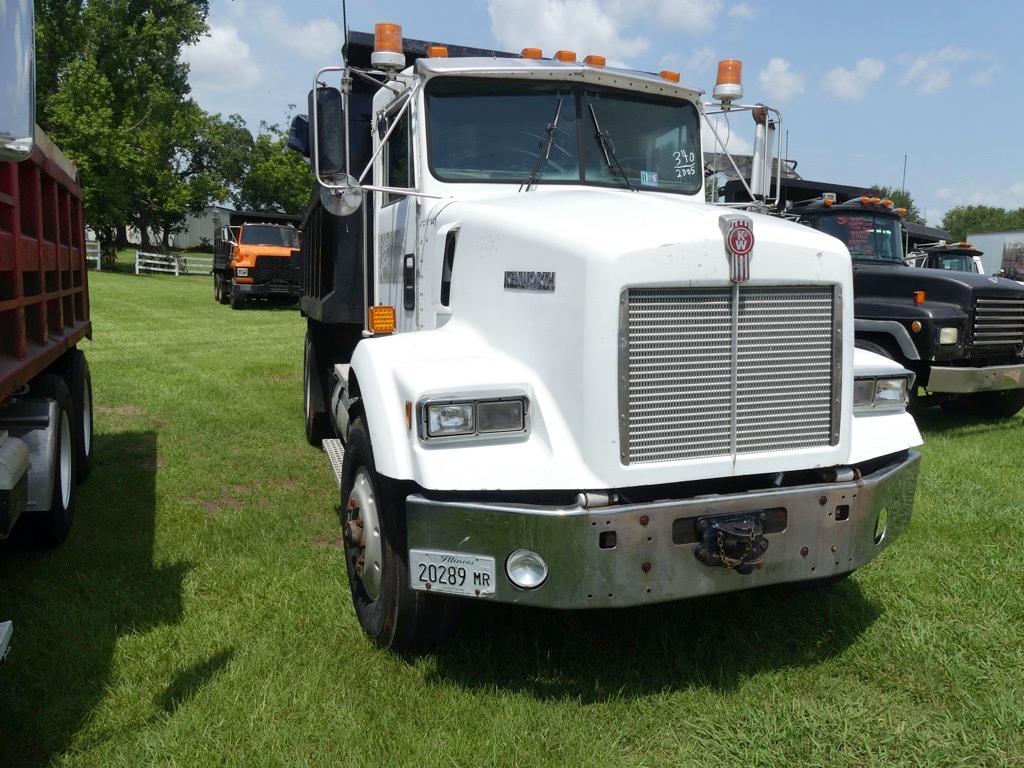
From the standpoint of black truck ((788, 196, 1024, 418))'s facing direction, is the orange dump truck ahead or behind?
behind

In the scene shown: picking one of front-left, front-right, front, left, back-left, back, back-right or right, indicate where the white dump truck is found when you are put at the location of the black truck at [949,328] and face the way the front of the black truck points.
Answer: front-right

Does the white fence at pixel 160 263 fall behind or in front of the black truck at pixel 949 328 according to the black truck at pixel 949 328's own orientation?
behind

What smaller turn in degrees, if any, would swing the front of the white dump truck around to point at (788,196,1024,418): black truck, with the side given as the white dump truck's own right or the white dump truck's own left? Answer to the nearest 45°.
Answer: approximately 90° to the white dump truck's own left

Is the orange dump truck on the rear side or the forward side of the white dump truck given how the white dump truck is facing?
on the rear side

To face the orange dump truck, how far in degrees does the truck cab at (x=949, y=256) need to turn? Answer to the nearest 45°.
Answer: approximately 135° to its right

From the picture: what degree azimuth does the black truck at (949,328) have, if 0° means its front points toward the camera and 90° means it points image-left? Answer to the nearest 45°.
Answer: approximately 315°

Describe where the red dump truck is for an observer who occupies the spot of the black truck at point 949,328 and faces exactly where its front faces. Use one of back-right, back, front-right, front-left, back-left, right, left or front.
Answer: right

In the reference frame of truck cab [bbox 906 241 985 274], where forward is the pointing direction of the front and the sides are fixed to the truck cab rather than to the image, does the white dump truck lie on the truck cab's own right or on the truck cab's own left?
on the truck cab's own right

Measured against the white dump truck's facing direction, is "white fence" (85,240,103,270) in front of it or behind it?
behind
